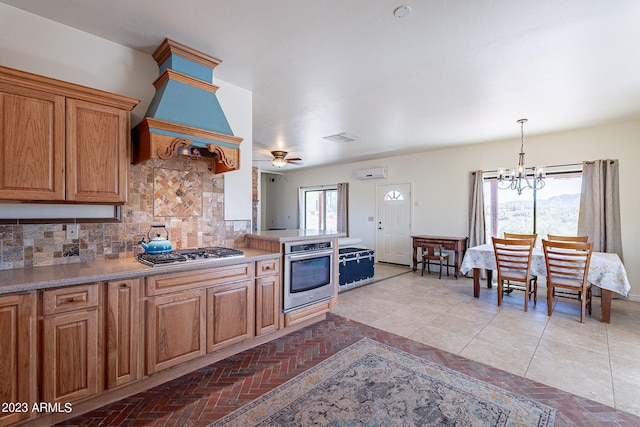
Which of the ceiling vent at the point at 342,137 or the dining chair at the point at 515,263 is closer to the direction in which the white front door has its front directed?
the ceiling vent

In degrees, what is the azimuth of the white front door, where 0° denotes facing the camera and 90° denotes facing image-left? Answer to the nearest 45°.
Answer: approximately 45°

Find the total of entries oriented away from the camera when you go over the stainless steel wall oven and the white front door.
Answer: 0

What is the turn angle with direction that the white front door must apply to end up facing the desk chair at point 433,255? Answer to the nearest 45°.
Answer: approximately 90° to its left

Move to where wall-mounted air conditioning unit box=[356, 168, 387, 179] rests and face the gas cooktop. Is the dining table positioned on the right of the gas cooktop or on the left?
left

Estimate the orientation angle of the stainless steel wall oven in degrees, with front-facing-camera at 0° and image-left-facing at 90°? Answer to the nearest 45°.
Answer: approximately 315°

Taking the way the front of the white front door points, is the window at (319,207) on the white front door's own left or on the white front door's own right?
on the white front door's own right
